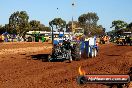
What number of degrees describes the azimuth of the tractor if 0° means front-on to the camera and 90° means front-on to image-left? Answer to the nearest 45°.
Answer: approximately 45°
